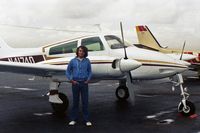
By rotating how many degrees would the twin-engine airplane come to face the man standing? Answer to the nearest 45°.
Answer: approximately 90° to its right

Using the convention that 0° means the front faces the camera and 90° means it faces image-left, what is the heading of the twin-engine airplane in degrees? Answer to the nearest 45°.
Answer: approximately 315°

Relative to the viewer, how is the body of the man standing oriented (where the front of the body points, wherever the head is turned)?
toward the camera

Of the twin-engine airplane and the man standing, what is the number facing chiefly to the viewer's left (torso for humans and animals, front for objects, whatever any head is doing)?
0
